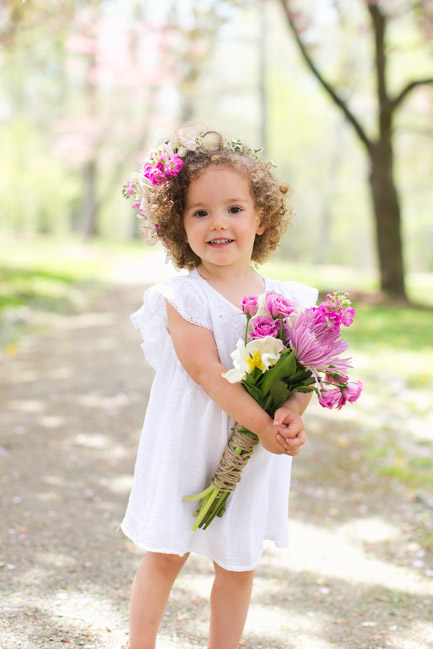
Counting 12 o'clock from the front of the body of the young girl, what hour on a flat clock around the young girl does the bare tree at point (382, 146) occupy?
The bare tree is roughly at 8 o'clock from the young girl.

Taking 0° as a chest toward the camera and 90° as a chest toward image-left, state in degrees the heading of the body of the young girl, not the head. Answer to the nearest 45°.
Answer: approximately 315°

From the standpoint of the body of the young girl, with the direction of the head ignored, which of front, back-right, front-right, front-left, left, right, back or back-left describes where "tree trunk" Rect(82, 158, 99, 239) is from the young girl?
back-left
